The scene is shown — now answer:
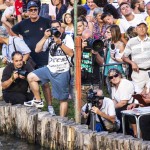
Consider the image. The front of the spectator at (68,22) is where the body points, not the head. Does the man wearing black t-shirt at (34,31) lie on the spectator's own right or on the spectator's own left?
on the spectator's own right

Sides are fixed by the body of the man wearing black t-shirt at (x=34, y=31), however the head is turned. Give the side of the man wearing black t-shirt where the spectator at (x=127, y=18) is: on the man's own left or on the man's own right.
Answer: on the man's own left

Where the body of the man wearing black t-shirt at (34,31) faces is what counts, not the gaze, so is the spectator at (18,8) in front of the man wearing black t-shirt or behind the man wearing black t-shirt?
behind

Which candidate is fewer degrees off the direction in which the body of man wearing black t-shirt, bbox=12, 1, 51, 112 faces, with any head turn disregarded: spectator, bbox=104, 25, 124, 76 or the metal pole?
the metal pole

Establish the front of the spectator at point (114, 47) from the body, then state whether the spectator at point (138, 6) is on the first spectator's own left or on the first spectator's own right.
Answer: on the first spectator's own right

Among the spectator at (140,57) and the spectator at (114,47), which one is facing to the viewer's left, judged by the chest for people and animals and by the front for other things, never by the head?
the spectator at (114,47)

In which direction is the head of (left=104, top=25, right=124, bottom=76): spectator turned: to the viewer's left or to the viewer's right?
to the viewer's left

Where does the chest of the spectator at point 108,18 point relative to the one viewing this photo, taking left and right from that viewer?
facing the viewer and to the left of the viewer
